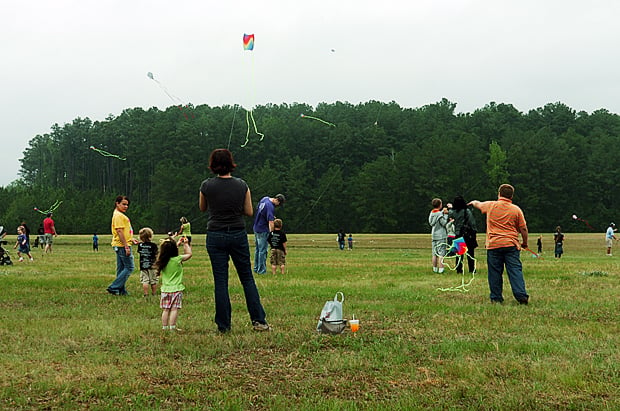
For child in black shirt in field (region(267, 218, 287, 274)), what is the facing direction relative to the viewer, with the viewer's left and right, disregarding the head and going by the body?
facing away from the viewer

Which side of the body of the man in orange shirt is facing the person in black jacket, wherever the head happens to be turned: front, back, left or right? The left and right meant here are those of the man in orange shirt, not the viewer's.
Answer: front

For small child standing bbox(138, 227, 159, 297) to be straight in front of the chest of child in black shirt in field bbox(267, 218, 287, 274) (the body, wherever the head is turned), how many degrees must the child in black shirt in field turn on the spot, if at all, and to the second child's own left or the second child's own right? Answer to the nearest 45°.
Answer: approximately 135° to the second child's own left

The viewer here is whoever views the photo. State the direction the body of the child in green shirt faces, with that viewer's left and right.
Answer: facing away from the viewer and to the right of the viewer

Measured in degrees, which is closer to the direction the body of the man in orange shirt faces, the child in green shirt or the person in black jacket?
the person in black jacket

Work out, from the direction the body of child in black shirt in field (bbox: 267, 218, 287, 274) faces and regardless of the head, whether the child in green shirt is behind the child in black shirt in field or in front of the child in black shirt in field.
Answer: behind

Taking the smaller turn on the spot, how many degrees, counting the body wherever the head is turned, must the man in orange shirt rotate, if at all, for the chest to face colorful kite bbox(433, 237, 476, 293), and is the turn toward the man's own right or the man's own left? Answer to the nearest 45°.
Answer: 0° — they already face it

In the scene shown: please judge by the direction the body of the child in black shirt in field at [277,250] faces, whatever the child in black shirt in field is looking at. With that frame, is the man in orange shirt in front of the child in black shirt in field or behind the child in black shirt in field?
behind

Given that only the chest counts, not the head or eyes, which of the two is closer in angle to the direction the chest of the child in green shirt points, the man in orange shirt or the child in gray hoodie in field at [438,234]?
the child in gray hoodie in field

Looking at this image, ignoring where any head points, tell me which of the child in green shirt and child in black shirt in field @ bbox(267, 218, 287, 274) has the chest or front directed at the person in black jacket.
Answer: the child in green shirt

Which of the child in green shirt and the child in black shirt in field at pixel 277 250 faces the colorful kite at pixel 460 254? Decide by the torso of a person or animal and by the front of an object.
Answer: the child in green shirt
